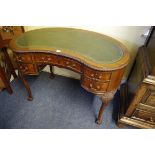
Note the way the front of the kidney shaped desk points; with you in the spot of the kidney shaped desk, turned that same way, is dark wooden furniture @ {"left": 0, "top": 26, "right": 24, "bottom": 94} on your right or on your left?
on your right

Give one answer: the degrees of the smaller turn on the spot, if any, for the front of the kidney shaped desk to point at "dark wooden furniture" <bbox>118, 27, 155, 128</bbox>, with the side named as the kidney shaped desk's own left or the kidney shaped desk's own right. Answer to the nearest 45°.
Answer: approximately 135° to the kidney shaped desk's own left

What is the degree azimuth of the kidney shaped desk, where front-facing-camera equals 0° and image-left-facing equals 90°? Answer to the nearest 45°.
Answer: approximately 45°
